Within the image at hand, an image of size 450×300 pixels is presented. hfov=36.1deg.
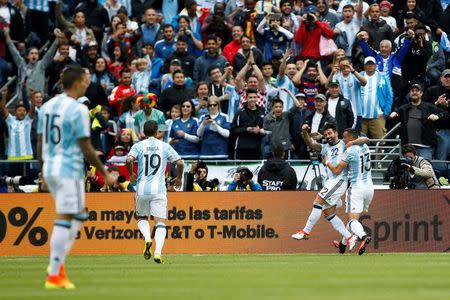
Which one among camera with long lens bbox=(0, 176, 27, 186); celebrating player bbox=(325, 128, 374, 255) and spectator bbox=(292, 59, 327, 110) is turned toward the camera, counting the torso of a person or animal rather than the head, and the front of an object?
the spectator

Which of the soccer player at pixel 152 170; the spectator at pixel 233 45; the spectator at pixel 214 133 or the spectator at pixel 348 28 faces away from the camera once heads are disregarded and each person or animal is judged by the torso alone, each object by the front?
the soccer player

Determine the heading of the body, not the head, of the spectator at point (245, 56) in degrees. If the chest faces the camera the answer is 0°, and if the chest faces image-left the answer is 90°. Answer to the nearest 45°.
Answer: approximately 0°

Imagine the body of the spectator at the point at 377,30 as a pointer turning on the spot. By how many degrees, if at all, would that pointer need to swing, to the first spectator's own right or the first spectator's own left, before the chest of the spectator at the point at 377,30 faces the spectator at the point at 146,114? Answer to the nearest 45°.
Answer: approximately 45° to the first spectator's own right

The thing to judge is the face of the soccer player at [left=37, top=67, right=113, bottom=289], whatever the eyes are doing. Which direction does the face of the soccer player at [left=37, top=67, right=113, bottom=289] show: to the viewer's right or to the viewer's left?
to the viewer's right

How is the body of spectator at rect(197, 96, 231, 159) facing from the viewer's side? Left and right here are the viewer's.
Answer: facing the viewer

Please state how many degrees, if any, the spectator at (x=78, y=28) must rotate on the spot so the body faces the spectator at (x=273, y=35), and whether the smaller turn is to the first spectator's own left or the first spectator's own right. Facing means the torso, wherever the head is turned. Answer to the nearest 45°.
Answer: approximately 90° to the first spectator's own left

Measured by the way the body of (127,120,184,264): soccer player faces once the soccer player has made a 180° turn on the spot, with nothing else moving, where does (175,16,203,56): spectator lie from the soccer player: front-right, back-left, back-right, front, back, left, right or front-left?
back

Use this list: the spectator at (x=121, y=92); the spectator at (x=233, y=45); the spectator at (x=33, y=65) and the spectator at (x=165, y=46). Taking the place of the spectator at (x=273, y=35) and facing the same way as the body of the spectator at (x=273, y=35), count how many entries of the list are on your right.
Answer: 4

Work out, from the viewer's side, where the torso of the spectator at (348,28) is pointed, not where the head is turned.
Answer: toward the camera

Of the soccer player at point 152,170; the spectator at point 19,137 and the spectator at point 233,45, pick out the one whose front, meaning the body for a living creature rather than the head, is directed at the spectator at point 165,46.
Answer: the soccer player

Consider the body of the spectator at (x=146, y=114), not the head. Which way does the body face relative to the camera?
toward the camera
